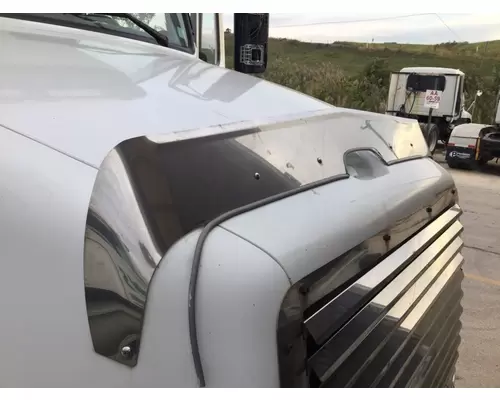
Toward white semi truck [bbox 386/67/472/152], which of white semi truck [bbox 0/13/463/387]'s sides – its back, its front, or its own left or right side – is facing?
left

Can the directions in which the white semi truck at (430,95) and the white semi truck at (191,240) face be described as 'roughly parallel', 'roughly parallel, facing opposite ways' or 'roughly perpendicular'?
roughly perpendicular
